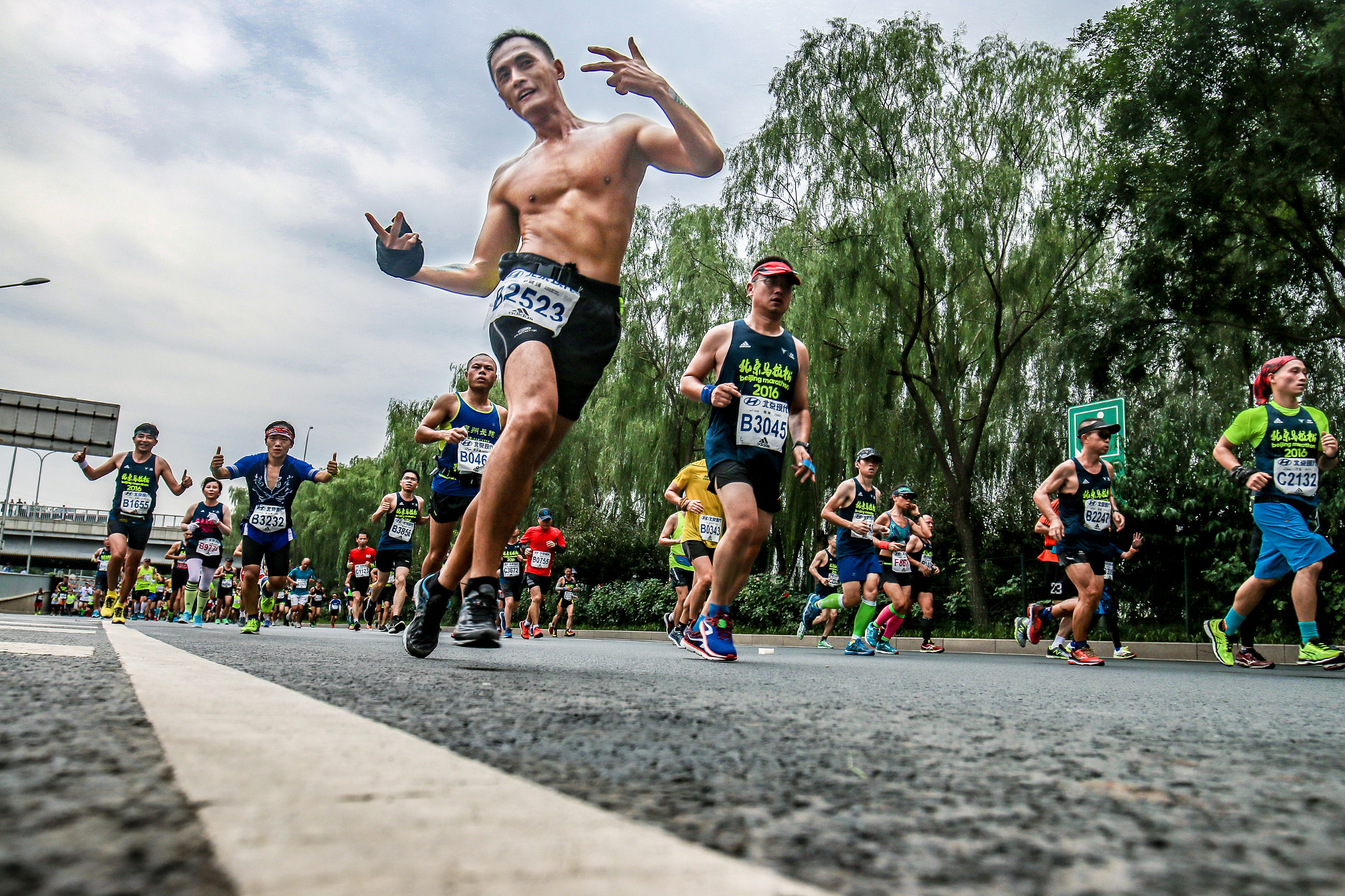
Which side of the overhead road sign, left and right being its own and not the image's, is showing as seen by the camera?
back

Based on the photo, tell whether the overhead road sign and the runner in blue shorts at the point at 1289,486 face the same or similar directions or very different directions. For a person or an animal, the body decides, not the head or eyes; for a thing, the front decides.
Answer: very different directions

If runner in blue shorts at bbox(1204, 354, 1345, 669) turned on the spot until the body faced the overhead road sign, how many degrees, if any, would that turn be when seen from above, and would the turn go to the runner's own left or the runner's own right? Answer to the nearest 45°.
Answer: approximately 135° to the runner's own right

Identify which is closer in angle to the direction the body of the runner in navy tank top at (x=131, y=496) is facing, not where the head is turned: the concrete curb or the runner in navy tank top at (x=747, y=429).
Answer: the runner in navy tank top

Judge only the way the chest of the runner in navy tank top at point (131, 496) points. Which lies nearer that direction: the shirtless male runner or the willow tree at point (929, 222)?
the shirtless male runner

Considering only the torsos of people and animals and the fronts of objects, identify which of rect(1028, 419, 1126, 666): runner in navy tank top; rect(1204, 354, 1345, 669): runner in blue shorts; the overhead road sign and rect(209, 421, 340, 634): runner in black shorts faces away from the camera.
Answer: the overhead road sign

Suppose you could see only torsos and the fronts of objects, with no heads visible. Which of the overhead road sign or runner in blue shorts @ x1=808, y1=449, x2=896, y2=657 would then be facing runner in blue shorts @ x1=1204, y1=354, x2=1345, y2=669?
runner in blue shorts @ x1=808, y1=449, x2=896, y2=657

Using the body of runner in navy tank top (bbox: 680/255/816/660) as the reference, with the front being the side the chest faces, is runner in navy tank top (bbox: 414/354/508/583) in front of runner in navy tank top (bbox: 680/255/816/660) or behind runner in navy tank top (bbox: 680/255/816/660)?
behind

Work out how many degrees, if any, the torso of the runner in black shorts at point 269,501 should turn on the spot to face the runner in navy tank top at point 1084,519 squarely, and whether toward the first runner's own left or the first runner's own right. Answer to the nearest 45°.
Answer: approximately 45° to the first runner's own left
